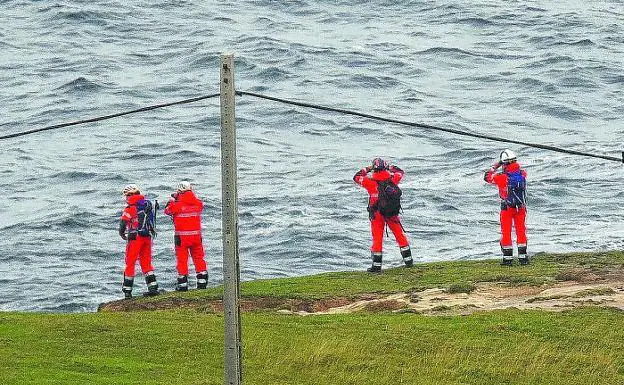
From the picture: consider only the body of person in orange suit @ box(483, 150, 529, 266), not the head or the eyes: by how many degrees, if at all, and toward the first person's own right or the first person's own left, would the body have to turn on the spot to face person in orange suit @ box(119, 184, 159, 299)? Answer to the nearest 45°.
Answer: approximately 45° to the first person's own left

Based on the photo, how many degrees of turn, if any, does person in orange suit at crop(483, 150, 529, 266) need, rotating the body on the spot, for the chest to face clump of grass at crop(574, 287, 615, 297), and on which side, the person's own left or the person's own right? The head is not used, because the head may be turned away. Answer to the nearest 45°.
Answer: approximately 180°

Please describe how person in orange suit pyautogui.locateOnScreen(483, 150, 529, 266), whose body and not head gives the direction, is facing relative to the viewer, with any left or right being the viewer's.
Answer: facing away from the viewer and to the left of the viewer

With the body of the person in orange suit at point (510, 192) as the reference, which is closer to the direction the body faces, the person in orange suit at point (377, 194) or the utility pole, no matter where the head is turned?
the person in orange suit

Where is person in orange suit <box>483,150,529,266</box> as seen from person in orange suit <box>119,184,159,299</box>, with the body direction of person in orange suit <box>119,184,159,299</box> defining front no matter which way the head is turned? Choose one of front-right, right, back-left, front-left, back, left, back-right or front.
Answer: back-right

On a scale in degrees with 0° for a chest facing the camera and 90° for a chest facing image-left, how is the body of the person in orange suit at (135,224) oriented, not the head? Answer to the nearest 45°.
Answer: approximately 135°

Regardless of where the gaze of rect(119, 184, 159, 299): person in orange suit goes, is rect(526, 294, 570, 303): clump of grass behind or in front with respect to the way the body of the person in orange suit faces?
behind

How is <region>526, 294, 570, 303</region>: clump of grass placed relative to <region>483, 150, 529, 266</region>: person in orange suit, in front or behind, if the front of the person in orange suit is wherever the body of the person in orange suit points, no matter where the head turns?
behind

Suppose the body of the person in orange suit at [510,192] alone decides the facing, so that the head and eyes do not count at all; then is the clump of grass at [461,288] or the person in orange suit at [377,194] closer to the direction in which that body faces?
the person in orange suit

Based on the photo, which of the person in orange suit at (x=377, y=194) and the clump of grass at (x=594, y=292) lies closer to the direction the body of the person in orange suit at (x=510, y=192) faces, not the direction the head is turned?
the person in orange suit
